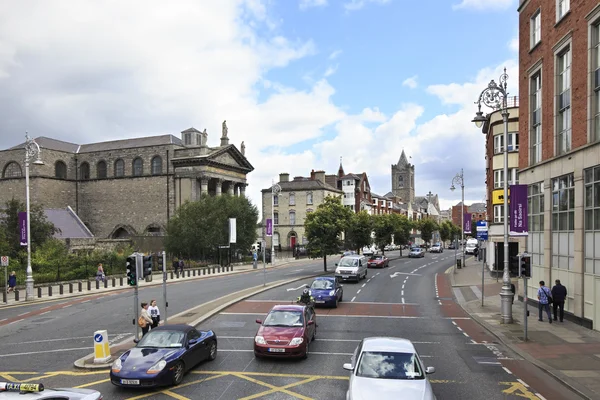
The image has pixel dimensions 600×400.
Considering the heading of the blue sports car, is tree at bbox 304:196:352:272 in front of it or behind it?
behind

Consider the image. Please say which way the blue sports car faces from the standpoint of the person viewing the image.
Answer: facing the viewer and to the left of the viewer

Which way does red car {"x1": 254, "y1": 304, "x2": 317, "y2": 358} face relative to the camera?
toward the camera

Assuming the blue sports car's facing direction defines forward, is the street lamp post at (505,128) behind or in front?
behind

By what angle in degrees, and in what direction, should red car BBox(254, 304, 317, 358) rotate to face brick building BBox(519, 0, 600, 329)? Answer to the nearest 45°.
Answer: approximately 135° to its left
